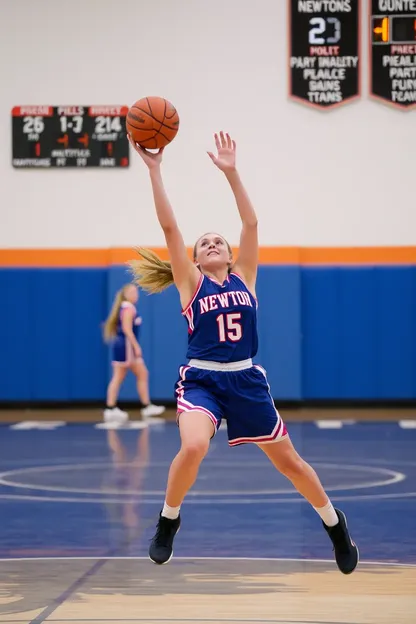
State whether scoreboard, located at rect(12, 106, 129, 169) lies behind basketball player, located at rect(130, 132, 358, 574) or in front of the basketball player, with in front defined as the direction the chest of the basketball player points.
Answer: behind

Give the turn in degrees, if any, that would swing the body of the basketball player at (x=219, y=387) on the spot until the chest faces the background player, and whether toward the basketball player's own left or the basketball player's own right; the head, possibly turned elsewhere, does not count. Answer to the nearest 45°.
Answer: approximately 180°

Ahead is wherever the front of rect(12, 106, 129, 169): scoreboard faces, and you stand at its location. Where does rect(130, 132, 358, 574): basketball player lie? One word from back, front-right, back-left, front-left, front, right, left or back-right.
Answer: front

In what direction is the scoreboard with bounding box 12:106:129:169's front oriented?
toward the camera

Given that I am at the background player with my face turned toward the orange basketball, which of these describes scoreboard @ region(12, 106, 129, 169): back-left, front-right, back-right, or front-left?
back-right
